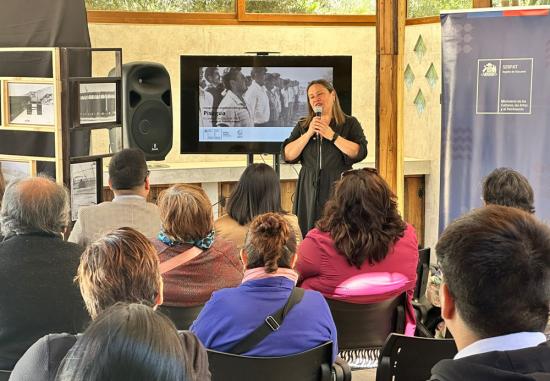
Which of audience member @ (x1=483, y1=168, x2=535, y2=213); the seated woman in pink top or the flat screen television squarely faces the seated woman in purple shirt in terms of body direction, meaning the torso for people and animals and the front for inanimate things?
the flat screen television

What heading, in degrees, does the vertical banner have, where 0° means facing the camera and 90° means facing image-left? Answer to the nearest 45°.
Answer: approximately 0°

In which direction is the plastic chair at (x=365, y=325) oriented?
away from the camera

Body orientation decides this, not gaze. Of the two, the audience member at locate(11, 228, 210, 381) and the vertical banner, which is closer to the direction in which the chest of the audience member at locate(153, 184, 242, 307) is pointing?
the vertical banner

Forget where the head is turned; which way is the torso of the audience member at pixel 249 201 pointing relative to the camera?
away from the camera

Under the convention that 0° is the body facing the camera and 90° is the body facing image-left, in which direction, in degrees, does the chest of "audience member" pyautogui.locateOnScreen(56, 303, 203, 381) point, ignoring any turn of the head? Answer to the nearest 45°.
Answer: approximately 180°

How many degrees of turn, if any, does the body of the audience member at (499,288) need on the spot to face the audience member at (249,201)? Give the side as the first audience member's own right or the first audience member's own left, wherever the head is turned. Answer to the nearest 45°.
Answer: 0° — they already face them

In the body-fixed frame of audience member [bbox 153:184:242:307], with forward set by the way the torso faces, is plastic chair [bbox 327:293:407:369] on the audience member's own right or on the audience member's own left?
on the audience member's own right

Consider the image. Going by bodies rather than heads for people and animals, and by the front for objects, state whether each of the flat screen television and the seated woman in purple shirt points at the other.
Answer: yes

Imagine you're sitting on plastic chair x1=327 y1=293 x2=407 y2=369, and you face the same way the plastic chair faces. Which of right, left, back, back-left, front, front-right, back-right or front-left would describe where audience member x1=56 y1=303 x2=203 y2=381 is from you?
back

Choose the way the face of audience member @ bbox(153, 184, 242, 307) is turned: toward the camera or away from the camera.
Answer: away from the camera

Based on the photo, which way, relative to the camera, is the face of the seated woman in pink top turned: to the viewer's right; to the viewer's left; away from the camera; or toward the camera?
away from the camera

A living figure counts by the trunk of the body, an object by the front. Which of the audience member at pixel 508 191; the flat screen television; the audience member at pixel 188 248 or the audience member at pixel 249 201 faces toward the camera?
the flat screen television

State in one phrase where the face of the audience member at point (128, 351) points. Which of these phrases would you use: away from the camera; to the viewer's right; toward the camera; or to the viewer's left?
away from the camera

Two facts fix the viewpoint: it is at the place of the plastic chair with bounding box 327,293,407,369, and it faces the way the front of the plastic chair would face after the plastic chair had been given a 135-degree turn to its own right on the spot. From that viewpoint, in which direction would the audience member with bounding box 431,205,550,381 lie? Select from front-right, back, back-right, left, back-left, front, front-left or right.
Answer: front-right

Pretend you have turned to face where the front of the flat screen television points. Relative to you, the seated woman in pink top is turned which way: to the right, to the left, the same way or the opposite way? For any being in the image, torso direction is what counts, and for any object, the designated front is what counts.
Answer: the opposite way

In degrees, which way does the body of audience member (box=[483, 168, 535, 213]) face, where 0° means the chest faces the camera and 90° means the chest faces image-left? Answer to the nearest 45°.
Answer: approximately 180°

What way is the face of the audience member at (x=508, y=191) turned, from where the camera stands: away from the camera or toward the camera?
away from the camera

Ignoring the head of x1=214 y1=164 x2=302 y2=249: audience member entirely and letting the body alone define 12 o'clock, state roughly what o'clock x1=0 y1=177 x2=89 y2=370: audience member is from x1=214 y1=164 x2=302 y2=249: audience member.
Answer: x1=0 y1=177 x2=89 y2=370: audience member is roughly at 7 o'clock from x1=214 y1=164 x2=302 y2=249: audience member.

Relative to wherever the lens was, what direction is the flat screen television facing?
facing the viewer

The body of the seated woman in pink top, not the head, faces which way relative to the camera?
away from the camera
